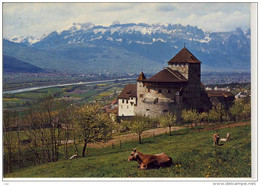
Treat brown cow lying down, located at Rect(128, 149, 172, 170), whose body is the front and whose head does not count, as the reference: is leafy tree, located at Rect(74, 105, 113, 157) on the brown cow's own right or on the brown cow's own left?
on the brown cow's own right

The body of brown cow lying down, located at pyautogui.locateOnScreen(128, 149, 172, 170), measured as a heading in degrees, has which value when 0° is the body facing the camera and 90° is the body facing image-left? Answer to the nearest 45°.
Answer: approximately 90°
